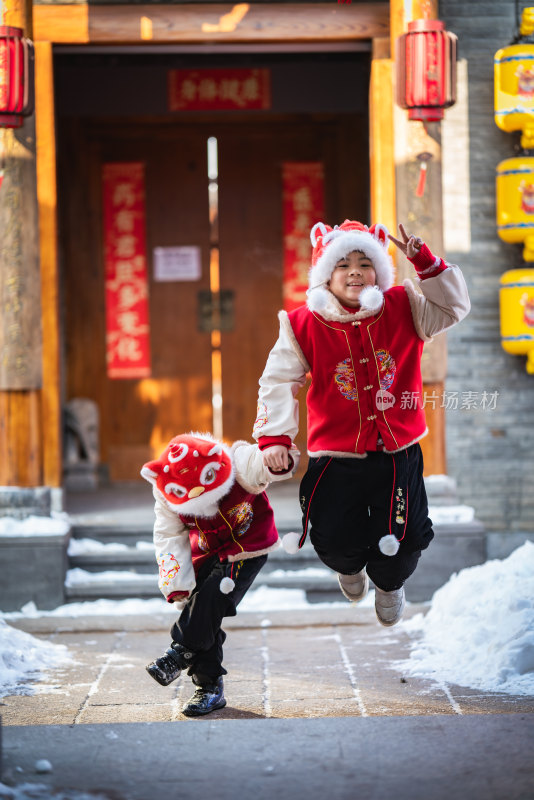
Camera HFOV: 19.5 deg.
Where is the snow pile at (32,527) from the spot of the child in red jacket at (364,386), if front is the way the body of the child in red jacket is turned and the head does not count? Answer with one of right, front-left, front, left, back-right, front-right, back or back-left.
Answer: back-right

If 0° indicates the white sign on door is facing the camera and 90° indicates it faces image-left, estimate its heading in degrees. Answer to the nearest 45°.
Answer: approximately 0°

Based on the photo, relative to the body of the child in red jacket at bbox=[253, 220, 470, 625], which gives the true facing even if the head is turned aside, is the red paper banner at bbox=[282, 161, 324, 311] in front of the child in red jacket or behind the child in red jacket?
behind

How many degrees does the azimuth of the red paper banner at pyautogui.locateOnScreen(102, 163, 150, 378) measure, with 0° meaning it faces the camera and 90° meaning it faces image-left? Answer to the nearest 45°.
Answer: approximately 0°

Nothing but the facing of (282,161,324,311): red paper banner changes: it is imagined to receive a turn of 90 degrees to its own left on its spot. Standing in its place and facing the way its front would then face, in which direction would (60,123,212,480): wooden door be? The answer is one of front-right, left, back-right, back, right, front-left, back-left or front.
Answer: back

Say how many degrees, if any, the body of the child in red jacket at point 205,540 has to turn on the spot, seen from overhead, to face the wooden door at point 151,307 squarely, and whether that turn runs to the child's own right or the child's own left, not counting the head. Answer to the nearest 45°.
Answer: approximately 135° to the child's own right
